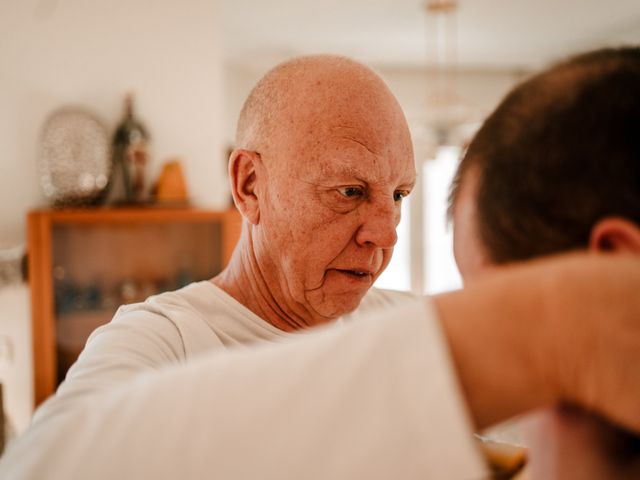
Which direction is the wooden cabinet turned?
toward the camera

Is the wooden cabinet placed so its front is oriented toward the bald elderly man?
yes

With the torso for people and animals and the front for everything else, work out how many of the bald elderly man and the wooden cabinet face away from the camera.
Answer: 0

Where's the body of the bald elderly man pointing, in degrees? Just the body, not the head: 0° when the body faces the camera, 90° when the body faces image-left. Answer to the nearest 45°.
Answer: approximately 315°

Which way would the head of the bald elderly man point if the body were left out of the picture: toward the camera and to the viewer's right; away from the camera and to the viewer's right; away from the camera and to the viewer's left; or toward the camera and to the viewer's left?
toward the camera and to the viewer's right

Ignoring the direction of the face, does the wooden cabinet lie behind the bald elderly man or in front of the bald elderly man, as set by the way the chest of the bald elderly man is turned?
behind

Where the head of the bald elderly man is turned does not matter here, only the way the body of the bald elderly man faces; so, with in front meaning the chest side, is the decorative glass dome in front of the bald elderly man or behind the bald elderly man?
behind
